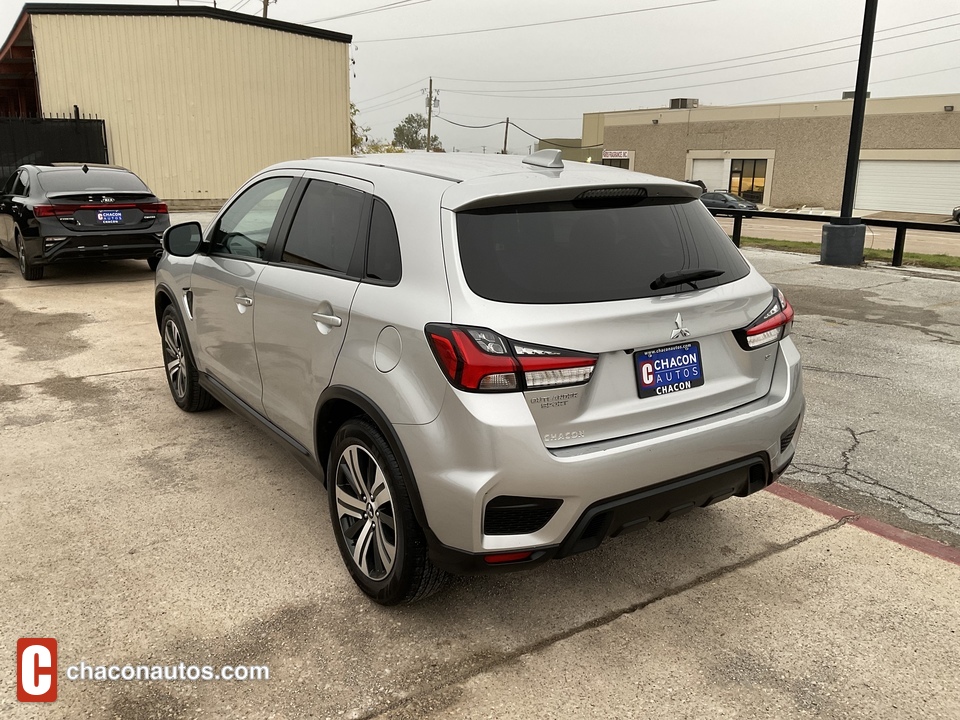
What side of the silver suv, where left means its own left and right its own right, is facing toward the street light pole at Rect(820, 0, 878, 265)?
right

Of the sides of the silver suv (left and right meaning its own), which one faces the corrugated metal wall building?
front

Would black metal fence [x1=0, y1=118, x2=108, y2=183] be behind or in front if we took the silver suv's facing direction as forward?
in front

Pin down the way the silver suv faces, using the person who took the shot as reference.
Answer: facing away from the viewer and to the left of the viewer

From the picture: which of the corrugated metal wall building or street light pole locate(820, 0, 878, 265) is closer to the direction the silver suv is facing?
the corrugated metal wall building

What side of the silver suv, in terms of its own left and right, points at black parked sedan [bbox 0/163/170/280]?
front

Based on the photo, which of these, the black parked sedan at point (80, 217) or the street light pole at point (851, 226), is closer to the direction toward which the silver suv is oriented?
the black parked sedan
